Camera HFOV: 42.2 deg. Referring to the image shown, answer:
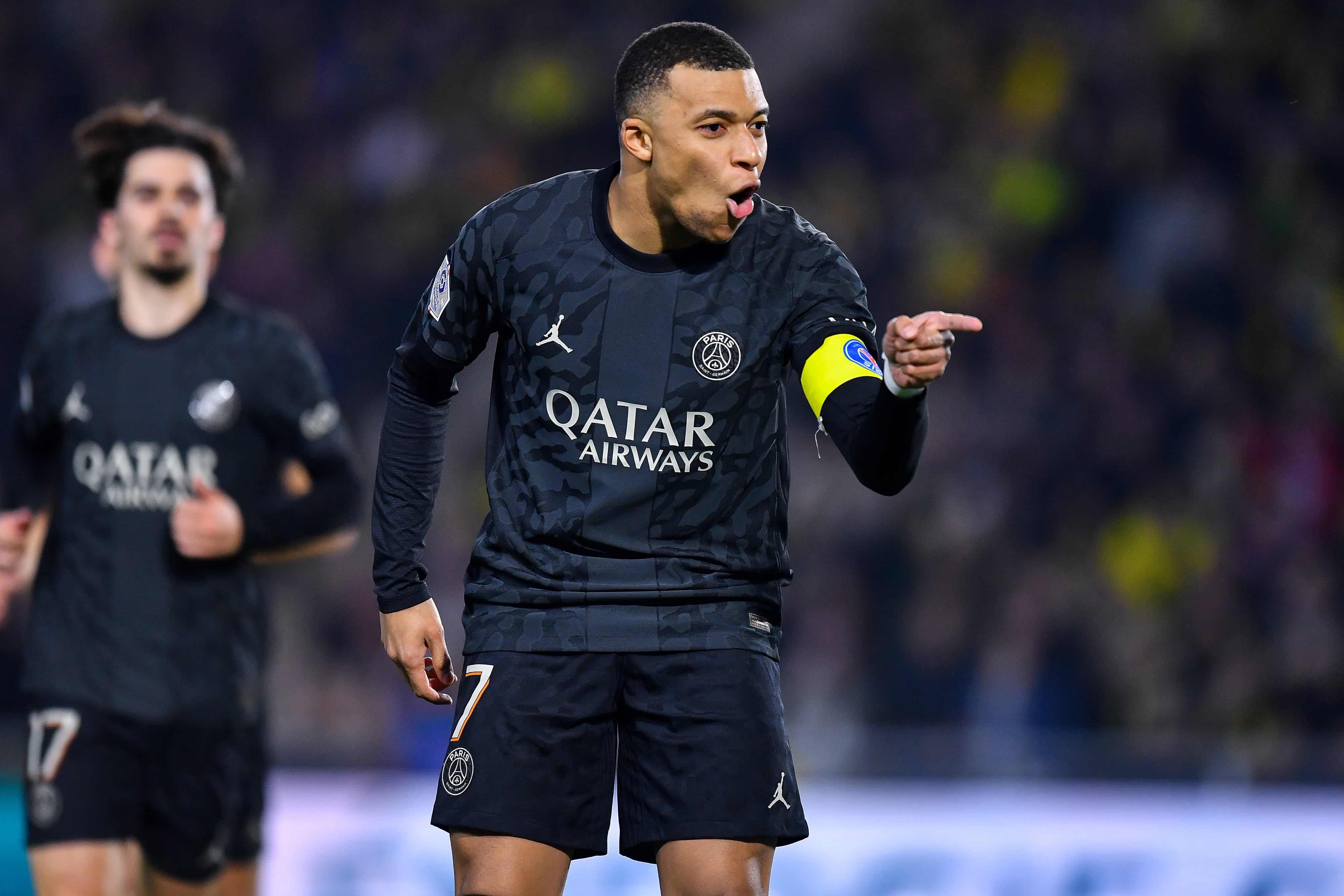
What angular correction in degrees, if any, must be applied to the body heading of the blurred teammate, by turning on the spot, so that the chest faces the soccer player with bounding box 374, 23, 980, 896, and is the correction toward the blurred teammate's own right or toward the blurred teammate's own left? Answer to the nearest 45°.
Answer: approximately 45° to the blurred teammate's own left

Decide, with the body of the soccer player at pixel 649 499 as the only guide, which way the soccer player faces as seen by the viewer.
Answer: toward the camera

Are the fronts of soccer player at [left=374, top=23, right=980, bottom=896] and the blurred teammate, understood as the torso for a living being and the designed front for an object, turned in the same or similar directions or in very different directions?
same or similar directions

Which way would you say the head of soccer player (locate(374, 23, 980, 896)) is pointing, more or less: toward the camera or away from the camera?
toward the camera

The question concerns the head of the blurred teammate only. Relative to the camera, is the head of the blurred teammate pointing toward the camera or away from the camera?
toward the camera

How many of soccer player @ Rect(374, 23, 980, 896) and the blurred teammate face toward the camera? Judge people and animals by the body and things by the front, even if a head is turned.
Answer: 2

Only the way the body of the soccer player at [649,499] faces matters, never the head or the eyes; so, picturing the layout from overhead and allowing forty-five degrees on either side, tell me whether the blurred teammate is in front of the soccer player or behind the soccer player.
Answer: behind

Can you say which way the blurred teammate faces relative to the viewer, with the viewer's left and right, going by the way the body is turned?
facing the viewer
